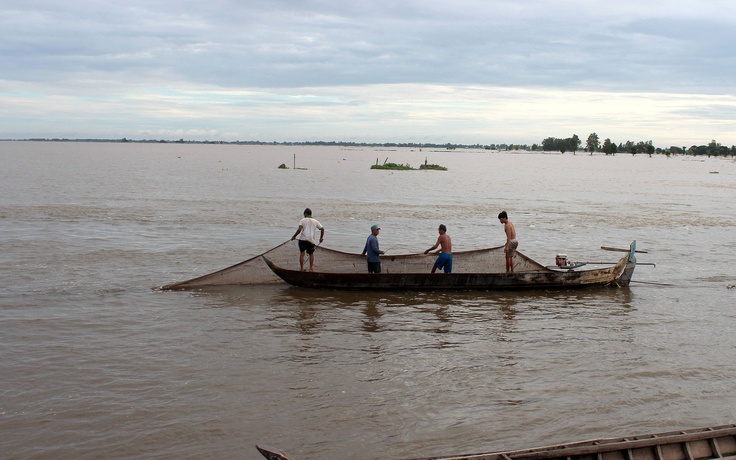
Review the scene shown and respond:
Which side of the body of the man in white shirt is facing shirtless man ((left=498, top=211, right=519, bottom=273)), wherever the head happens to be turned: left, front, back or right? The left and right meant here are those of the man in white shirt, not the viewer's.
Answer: right

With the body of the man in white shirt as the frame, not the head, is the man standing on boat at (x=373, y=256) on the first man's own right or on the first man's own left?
on the first man's own right

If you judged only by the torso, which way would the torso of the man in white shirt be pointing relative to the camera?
away from the camera
